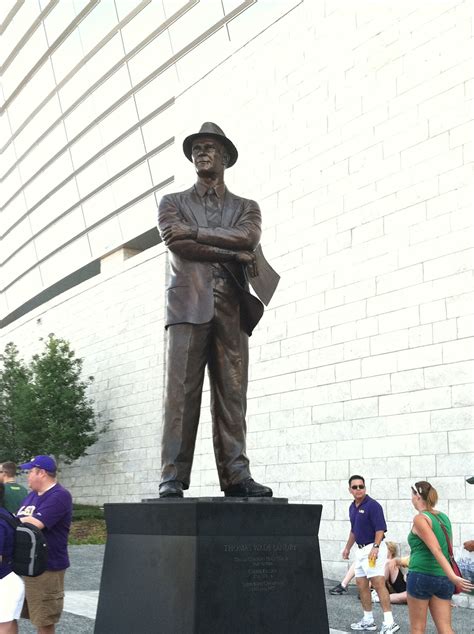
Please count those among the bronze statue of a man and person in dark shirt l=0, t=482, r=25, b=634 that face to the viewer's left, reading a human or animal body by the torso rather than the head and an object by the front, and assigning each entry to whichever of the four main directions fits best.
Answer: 1

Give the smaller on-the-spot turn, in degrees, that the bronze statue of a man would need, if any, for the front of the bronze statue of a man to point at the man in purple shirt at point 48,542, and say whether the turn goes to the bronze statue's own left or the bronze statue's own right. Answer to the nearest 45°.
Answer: approximately 135° to the bronze statue's own right

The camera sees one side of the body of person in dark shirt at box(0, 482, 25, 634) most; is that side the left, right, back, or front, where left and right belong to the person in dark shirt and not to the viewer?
left

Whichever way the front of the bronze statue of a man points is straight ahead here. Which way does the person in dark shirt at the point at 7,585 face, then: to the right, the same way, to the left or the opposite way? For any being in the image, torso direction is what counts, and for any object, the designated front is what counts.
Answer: to the right

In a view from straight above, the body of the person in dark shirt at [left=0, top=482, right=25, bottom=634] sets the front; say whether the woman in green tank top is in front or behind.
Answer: behind

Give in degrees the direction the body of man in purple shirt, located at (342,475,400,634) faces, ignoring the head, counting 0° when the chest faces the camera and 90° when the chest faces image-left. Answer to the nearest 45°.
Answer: approximately 45°
